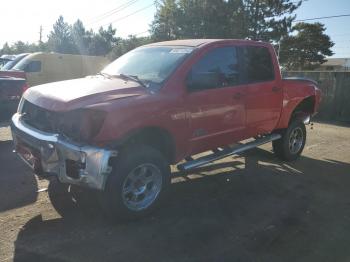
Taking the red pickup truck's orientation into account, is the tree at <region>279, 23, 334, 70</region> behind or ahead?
behind

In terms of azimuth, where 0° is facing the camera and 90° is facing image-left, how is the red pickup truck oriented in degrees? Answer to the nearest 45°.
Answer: approximately 45°

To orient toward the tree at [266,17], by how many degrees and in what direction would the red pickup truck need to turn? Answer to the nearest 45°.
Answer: approximately 135° to its right

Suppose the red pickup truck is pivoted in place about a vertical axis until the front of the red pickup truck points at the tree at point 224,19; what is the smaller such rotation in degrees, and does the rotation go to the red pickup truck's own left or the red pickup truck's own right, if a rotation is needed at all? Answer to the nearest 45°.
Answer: approximately 135° to the red pickup truck's own right
